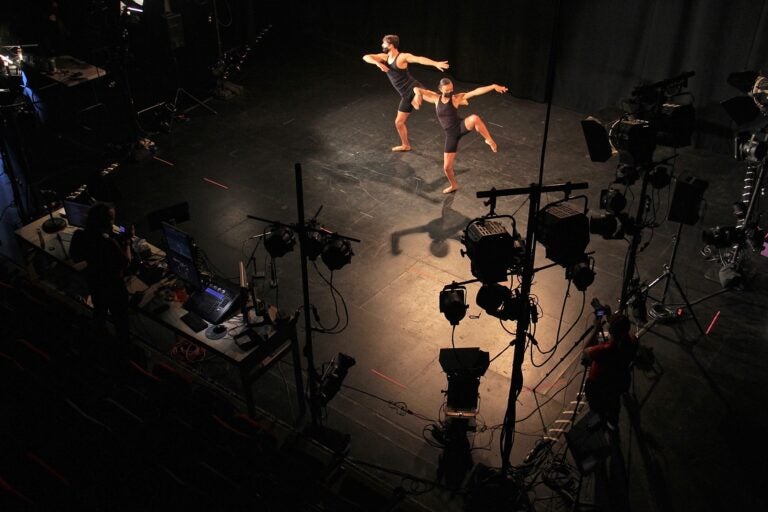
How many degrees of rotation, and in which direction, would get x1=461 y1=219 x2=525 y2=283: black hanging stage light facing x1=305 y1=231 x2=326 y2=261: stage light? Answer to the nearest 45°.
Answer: approximately 45° to its left

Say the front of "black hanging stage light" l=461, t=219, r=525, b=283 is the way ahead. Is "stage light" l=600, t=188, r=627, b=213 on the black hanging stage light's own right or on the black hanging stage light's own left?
on the black hanging stage light's own right

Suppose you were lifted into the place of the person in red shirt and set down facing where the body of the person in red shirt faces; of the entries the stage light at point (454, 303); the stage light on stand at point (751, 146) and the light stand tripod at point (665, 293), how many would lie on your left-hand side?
1

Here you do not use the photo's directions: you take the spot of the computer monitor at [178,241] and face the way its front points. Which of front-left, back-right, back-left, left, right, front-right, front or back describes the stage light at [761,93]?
back-left

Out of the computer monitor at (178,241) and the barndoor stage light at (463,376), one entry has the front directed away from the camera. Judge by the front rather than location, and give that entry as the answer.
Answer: the barndoor stage light

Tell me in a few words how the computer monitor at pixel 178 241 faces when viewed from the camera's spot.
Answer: facing the viewer and to the left of the viewer

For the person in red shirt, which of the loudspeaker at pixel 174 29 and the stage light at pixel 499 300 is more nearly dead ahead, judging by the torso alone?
the loudspeaker

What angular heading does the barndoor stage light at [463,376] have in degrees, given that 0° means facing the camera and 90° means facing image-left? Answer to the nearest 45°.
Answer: approximately 180°

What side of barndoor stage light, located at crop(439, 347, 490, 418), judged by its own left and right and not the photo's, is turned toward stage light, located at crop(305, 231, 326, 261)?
left

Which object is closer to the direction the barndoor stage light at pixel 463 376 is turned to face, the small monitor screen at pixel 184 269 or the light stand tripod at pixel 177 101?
the light stand tripod

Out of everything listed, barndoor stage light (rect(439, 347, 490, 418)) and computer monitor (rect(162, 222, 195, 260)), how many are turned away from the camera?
1

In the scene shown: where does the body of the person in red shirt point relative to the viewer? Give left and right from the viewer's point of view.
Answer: facing away from the viewer and to the left of the viewer

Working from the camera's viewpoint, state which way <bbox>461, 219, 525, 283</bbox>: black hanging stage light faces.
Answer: facing away from the viewer and to the left of the viewer

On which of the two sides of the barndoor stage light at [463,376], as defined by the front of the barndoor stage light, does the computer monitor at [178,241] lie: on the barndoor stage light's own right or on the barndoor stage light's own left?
on the barndoor stage light's own left
